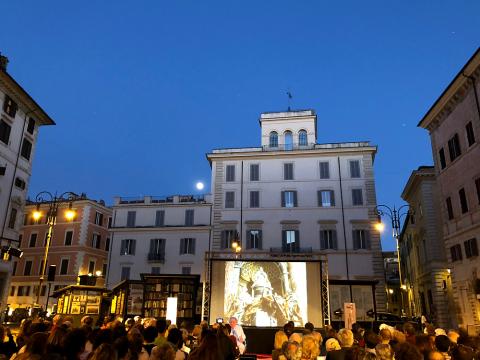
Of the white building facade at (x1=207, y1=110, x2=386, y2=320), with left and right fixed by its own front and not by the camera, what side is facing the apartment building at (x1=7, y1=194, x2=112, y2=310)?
right

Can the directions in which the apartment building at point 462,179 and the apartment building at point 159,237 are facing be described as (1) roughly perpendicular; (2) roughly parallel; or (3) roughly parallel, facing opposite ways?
roughly perpendicular

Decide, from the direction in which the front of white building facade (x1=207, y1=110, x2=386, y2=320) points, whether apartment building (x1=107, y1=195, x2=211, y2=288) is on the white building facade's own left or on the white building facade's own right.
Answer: on the white building facade's own right

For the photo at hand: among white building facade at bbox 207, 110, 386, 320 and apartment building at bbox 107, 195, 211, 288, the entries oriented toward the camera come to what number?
2

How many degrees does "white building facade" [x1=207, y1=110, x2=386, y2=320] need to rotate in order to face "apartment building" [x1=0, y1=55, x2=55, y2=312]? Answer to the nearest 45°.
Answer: approximately 45° to its right

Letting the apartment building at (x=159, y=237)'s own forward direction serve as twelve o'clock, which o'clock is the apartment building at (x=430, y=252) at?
the apartment building at (x=430, y=252) is roughly at 10 o'clock from the apartment building at (x=159, y=237).

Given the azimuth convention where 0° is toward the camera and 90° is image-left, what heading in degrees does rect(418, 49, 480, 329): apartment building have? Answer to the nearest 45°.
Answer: approximately 45°

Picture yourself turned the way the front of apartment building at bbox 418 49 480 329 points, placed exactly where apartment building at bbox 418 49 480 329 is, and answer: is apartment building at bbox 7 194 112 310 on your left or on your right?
on your right

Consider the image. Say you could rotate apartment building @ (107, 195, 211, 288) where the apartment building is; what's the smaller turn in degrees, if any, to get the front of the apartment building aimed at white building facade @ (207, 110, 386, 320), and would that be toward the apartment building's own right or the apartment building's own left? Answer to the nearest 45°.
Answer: approximately 45° to the apartment building's own left

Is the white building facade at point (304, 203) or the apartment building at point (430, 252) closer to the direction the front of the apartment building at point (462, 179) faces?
the white building facade

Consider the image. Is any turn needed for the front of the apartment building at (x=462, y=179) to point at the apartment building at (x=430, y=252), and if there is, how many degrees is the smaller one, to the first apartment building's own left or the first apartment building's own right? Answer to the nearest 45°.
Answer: approximately 135° to the first apartment building's own right

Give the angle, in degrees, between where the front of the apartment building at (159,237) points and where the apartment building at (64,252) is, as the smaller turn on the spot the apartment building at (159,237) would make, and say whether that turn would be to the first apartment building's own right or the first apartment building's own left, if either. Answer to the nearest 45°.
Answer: approximately 135° to the first apartment building's own right

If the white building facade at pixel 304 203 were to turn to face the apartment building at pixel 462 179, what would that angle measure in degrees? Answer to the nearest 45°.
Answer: approximately 45° to its left
